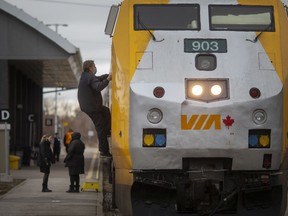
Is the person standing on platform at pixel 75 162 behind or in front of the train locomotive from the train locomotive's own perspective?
behind

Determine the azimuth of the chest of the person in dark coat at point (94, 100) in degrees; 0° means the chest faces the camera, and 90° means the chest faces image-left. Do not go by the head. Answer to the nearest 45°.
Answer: approximately 270°

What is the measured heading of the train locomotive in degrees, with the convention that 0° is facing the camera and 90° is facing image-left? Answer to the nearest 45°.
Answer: approximately 0°
